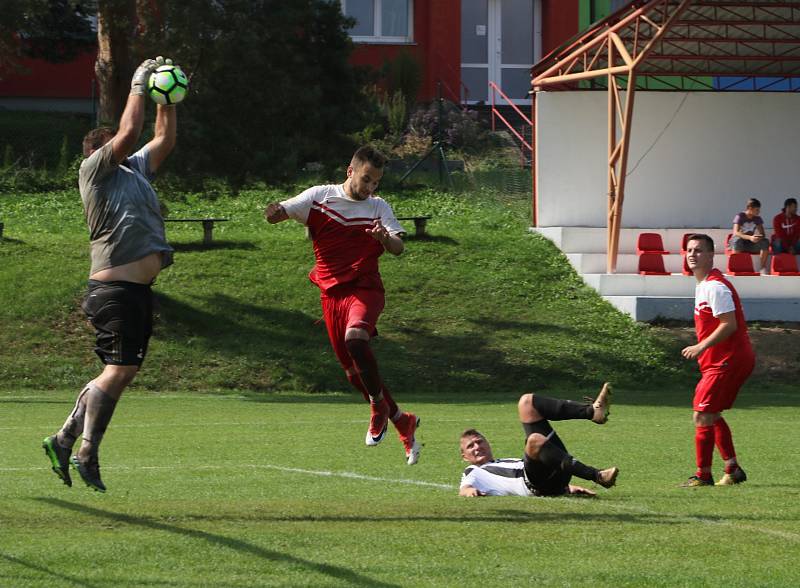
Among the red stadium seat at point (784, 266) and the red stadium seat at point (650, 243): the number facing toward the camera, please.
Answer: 2

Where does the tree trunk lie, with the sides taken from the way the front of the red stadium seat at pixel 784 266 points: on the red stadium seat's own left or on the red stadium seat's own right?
on the red stadium seat's own right

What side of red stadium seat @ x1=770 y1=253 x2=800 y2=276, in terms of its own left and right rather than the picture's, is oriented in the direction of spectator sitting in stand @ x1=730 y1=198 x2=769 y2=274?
right

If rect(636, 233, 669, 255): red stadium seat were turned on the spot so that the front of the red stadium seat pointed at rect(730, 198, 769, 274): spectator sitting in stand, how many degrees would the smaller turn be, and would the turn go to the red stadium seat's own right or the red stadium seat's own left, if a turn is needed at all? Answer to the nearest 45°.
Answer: approximately 45° to the red stadium seat's own left

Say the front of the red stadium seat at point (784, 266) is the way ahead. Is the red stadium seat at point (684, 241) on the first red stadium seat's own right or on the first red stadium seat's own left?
on the first red stadium seat's own right

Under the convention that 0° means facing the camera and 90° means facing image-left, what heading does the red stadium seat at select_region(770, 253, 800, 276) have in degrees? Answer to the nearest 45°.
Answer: approximately 0°

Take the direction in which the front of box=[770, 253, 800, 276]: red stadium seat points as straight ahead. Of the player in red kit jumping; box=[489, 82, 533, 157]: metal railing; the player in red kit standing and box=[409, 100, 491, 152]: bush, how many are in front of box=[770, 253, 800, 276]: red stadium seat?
2
